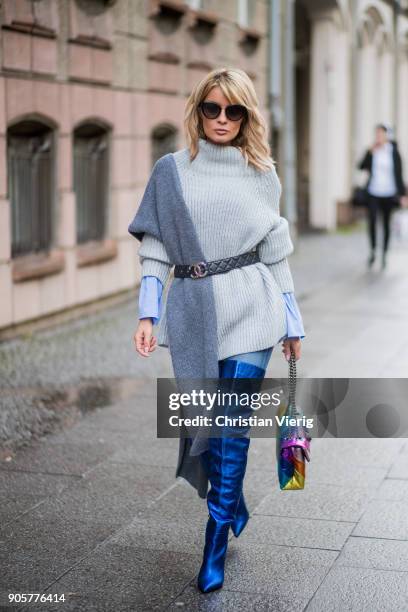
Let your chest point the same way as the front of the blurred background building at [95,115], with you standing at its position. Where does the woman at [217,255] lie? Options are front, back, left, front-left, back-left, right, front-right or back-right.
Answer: front-right

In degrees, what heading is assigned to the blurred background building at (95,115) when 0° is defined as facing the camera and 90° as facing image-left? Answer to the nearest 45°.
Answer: approximately 315°

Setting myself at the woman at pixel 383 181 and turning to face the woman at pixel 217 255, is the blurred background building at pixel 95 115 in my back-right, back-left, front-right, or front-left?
front-right

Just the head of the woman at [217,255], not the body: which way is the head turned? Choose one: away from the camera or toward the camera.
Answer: toward the camera

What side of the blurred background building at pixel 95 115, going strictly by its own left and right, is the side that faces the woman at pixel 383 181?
left
